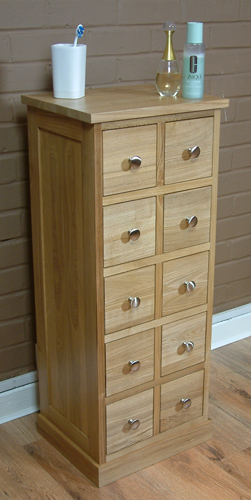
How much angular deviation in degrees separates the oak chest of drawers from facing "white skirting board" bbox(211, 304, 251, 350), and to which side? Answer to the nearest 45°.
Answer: approximately 90° to its left

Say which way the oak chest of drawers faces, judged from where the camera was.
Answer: facing the viewer and to the right of the viewer
